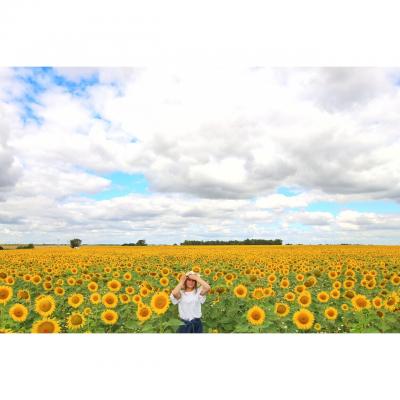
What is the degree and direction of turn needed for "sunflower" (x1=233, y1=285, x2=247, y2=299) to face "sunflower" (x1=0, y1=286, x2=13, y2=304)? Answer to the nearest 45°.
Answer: approximately 90° to its right

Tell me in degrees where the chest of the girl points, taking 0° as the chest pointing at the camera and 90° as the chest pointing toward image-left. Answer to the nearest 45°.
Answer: approximately 0°

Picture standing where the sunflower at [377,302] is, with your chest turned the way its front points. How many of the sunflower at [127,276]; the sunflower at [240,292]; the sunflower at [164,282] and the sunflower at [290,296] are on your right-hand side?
4

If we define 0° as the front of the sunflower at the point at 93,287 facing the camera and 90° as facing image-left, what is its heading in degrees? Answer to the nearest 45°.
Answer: approximately 0°

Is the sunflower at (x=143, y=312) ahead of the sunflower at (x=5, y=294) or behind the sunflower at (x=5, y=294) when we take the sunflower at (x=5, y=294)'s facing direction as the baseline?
ahead

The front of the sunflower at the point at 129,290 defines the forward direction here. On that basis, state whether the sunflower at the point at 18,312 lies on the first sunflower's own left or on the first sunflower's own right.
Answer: on the first sunflower's own right

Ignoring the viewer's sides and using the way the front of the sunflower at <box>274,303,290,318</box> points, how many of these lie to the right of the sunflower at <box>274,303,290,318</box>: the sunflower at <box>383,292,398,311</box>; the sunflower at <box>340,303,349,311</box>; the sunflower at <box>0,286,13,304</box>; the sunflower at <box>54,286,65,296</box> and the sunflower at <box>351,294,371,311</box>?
2
